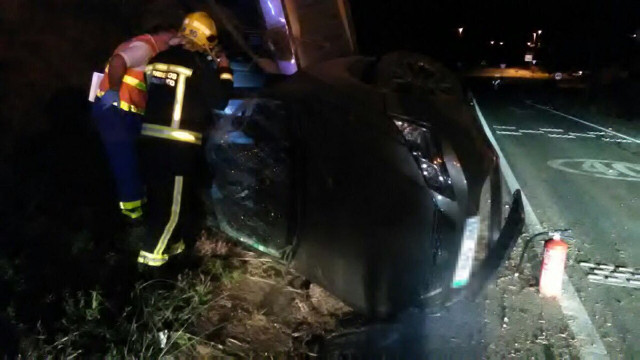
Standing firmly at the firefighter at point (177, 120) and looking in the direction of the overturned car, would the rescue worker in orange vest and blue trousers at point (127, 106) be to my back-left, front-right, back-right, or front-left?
back-left

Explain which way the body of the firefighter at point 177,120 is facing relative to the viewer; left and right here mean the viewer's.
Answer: facing away from the viewer and to the right of the viewer

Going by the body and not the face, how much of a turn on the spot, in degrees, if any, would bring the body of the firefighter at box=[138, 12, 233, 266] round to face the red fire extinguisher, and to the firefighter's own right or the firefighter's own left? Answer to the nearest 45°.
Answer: approximately 45° to the firefighter's own right

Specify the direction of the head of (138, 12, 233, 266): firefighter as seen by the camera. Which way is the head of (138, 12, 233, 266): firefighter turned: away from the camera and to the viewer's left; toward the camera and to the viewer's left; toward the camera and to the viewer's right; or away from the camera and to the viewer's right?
away from the camera and to the viewer's right
